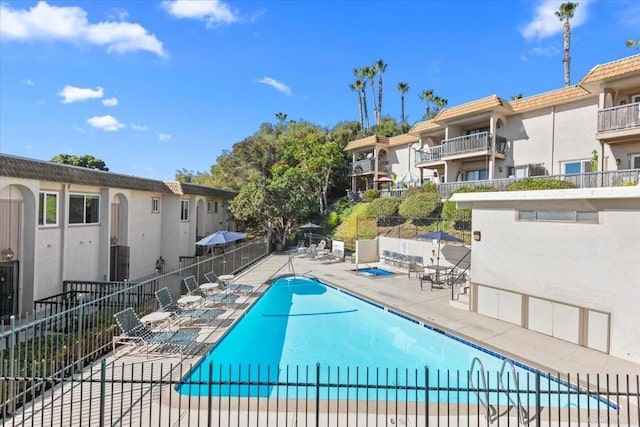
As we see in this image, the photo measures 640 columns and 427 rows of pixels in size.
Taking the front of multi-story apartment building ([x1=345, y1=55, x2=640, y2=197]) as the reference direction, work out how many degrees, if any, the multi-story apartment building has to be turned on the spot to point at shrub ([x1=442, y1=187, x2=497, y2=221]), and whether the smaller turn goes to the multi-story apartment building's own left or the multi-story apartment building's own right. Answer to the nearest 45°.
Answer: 0° — it already faces it

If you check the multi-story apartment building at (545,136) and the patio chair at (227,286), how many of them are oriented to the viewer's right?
1

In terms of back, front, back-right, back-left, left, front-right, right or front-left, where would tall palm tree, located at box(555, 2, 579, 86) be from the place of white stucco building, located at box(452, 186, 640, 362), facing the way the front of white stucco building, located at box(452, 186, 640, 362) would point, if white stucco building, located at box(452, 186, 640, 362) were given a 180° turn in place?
front-left

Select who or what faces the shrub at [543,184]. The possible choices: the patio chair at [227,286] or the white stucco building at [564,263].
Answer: the patio chair

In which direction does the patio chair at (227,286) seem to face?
to the viewer's right

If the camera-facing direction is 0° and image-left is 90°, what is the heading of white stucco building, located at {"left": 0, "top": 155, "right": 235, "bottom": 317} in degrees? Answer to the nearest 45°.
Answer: approximately 315°

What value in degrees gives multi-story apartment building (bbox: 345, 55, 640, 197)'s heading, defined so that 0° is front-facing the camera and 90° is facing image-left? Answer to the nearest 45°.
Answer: approximately 45°

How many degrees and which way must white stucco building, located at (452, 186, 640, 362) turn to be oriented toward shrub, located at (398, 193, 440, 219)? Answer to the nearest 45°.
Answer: approximately 90° to its right

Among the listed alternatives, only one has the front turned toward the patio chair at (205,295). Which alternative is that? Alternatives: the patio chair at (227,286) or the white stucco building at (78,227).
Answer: the white stucco building

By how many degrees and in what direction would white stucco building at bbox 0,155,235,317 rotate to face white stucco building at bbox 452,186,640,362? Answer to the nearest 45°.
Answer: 0° — it already faces it
